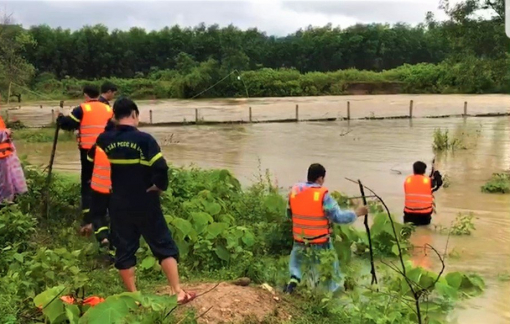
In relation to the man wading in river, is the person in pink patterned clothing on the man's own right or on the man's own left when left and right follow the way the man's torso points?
on the man's own left

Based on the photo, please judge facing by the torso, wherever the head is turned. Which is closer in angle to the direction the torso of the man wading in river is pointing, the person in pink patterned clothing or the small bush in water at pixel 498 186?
the small bush in water

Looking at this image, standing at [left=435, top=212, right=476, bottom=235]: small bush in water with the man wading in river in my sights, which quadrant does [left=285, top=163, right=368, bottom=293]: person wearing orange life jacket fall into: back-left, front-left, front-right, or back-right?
front-left

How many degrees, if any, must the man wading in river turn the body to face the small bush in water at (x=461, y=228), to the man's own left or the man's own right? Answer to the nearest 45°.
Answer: approximately 90° to the man's own right

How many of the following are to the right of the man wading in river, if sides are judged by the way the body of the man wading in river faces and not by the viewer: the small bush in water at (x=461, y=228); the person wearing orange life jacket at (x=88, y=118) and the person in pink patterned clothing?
1

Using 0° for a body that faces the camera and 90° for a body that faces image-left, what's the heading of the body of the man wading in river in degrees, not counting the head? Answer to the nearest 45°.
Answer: approximately 180°

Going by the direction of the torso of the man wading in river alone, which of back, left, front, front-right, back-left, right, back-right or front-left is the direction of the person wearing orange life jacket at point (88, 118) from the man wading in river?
back-left

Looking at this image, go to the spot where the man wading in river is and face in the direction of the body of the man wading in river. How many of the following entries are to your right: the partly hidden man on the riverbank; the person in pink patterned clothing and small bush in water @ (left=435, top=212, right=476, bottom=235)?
1

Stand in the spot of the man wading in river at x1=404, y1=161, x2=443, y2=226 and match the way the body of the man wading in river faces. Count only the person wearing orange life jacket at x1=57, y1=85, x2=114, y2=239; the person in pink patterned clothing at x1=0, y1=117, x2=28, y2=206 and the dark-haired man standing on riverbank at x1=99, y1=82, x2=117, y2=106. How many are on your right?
0

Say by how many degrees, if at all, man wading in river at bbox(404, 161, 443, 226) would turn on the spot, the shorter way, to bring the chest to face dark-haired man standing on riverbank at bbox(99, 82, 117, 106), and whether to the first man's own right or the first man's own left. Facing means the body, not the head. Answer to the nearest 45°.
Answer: approximately 135° to the first man's own left

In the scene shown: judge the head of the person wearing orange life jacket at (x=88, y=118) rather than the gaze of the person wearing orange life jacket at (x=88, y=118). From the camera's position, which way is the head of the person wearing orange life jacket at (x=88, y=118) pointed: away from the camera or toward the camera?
away from the camera

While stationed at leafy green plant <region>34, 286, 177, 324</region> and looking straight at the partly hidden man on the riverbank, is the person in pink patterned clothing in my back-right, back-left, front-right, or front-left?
front-left
